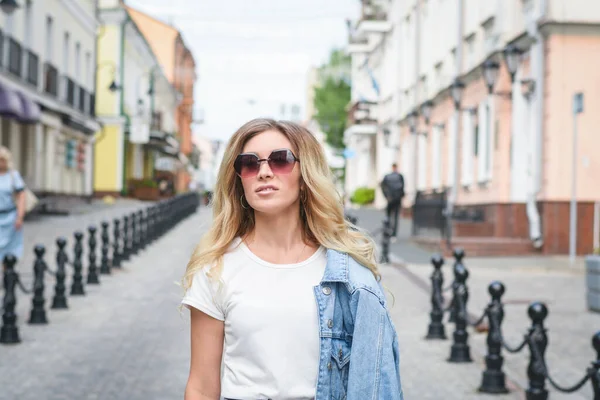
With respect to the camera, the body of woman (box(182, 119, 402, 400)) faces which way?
toward the camera
